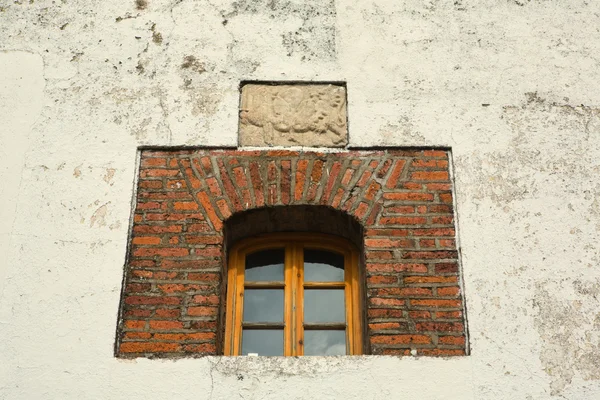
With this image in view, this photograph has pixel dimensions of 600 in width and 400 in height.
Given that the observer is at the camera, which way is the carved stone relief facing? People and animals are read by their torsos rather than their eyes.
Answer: facing the viewer
